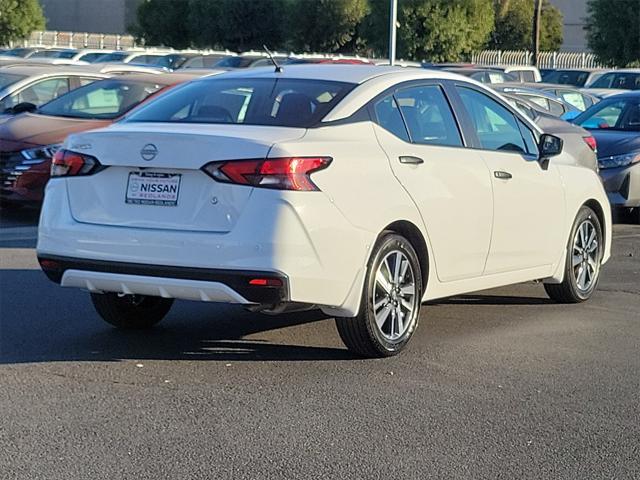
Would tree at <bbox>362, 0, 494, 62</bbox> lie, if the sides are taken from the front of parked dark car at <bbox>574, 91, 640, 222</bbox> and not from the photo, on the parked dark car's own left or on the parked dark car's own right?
on the parked dark car's own right

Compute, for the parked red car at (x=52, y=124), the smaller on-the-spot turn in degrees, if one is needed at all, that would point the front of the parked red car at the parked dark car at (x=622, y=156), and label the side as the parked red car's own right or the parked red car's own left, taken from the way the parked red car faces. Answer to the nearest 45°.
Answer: approximately 135° to the parked red car's own left

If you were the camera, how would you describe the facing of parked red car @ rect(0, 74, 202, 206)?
facing the viewer and to the left of the viewer

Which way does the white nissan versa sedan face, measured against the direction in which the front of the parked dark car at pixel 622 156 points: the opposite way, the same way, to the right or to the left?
the opposite way

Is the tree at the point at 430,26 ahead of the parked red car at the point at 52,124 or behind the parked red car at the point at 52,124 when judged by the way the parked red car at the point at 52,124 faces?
behind

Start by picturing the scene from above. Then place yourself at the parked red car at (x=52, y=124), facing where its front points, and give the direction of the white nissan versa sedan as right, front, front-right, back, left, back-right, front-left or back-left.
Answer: front-left

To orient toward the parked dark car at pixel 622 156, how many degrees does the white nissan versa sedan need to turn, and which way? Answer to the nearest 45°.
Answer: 0° — it already faces it

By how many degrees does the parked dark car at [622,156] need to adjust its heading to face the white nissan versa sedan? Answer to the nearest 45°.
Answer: approximately 45° to its left

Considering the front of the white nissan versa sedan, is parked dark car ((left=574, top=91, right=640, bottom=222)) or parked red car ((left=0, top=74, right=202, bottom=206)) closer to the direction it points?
the parked dark car

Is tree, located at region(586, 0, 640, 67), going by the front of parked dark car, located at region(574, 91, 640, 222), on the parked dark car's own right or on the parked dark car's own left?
on the parked dark car's own right

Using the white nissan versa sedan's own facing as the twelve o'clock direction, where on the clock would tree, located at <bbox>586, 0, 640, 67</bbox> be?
The tree is roughly at 11 o'clock from the white nissan versa sedan.

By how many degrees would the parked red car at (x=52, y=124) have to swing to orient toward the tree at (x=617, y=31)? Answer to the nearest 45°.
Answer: approximately 180°

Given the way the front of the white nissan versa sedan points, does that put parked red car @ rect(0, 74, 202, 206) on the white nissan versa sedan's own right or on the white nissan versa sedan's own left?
on the white nissan versa sedan's own left

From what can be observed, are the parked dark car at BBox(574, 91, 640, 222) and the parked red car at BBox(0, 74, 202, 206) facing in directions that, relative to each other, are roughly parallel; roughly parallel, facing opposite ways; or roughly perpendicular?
roughly parallel

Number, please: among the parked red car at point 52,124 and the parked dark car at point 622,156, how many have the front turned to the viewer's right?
0

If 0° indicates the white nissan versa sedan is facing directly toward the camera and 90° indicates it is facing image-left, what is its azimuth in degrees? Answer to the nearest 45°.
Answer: approximately 225°
